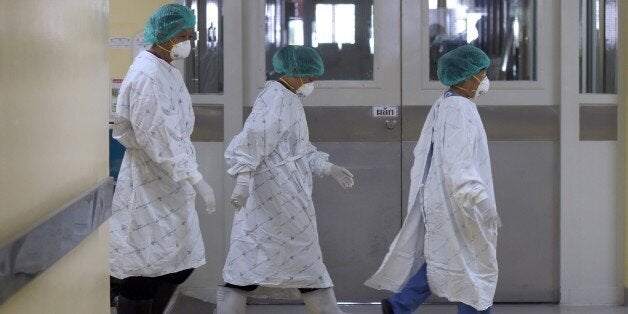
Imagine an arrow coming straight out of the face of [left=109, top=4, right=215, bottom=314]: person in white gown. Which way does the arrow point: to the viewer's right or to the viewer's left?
to the viewer's right

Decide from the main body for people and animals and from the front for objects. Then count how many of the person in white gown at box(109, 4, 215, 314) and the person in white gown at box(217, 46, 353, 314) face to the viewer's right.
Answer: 2

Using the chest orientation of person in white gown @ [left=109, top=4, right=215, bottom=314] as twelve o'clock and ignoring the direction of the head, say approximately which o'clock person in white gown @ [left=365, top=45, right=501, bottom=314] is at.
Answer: person in white gown @ [left=365, top=45, right=501, bottom=314] is roughly at 12 o'clock from person in white gown @ [left=109, top=4, right=215, bottom=314].

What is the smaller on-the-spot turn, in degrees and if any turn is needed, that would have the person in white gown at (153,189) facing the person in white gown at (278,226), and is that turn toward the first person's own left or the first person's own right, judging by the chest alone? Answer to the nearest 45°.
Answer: approximately 45° to the first person's own left

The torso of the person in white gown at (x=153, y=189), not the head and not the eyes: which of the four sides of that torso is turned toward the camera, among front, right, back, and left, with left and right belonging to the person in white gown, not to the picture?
right

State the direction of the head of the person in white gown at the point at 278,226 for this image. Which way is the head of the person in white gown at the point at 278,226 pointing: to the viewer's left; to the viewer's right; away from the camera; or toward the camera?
to the viewer's right

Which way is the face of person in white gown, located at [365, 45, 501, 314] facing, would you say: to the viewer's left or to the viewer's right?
to the viewer's right

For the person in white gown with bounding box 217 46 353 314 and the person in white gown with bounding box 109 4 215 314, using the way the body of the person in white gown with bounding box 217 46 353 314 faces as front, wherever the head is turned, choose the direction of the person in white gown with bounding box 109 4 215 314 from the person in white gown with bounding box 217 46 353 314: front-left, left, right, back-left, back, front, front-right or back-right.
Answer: back-right

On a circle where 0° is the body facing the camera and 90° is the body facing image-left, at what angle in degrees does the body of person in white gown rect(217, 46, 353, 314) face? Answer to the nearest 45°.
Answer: approximately 270°
